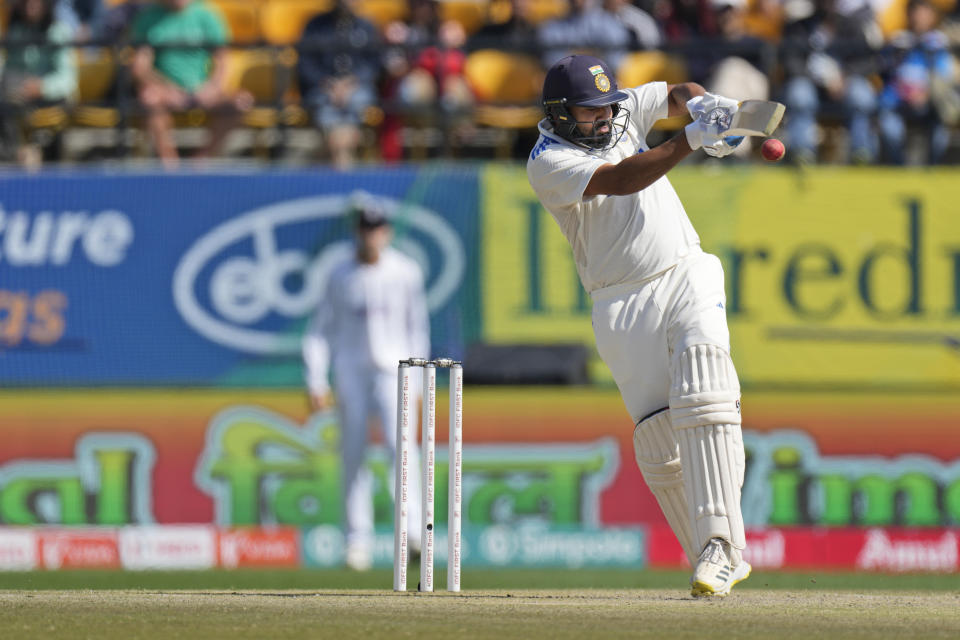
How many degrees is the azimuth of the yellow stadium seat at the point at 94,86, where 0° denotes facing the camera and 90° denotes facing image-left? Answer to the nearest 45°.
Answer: approximately 0°

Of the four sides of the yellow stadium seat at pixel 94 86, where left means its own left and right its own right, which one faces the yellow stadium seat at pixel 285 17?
left

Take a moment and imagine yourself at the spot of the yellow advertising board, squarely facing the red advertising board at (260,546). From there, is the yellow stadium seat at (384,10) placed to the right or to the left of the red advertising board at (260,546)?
right

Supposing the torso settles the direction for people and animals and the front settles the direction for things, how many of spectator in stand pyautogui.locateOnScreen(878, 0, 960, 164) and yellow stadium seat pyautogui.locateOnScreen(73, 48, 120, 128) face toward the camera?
2

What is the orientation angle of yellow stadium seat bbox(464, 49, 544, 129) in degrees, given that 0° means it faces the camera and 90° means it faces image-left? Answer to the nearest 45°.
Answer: approximately 0°
